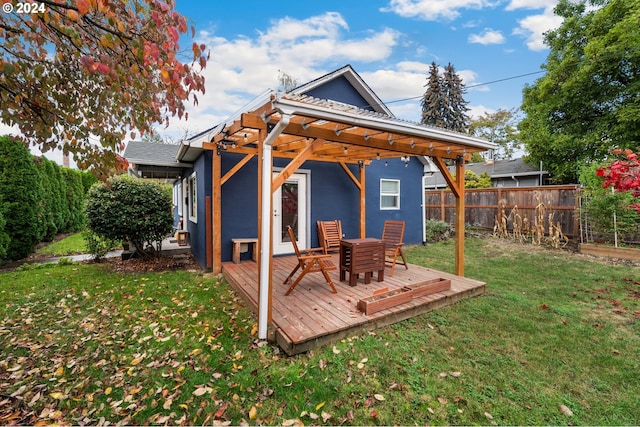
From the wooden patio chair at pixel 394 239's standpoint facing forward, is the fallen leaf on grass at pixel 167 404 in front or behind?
in front

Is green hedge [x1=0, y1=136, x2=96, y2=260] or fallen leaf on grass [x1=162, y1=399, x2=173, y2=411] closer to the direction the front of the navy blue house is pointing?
the fallen leaf on grass

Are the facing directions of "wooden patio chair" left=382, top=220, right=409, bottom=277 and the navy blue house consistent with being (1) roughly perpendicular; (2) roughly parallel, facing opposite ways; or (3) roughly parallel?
roughly perpendicular

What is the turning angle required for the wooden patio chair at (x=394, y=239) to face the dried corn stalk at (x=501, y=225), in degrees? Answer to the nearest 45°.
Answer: approximately 180°

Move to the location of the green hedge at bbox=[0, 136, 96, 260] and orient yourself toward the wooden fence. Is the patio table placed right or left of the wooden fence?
right

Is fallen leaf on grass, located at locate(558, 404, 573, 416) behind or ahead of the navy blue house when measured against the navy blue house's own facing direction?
ahead

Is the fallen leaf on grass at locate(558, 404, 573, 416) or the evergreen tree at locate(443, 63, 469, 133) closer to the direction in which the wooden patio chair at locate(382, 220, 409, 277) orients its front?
the fallen leaf on grass

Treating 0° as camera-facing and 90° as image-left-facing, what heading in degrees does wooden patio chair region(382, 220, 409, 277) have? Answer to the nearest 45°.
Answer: approximately 45°

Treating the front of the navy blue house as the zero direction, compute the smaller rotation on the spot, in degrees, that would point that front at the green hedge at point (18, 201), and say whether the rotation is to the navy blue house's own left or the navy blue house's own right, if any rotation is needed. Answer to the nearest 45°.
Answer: approximately 135° to the navy blue house's own right

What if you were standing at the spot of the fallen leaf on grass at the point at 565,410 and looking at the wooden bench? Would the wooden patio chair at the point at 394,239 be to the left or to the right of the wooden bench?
right

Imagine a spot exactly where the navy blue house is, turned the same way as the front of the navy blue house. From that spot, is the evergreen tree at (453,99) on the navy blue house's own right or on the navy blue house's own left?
on the navy blue house's own left

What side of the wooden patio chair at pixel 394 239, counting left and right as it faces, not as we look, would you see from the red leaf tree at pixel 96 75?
front

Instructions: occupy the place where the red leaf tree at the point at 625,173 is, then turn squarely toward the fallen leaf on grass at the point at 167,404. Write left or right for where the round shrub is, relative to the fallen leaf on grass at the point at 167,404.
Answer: right

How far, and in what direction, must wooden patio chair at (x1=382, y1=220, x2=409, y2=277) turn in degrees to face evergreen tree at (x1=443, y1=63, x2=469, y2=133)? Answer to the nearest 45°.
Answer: approximately 135° to its right

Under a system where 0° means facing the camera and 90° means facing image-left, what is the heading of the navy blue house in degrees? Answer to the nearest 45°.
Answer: approximately 315°

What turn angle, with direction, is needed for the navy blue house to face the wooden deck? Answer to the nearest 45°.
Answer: approximately 45° to its right

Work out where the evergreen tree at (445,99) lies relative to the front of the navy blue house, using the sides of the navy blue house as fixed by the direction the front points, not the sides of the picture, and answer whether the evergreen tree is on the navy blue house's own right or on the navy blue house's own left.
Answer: on the navy blue house's own left

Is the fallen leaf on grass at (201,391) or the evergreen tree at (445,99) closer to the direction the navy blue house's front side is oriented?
the fallen leaf on grass

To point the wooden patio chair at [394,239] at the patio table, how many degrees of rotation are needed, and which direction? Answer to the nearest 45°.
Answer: approximately 45° to its left
